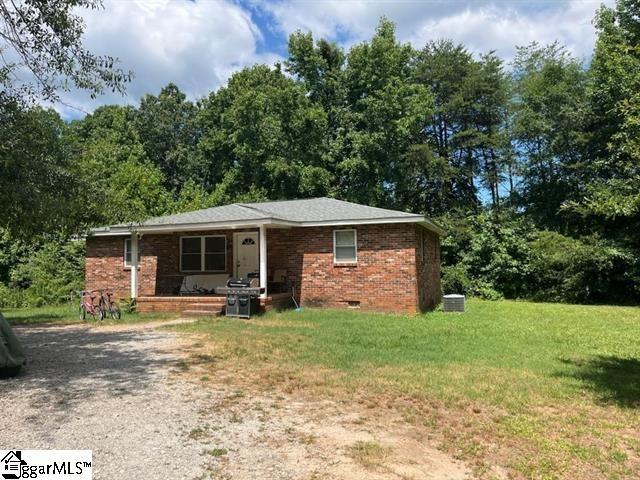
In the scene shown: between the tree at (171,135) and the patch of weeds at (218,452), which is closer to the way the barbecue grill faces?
the patch of weeds

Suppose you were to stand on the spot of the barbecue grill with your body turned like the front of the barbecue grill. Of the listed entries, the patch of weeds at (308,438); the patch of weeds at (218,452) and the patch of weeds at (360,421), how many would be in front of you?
3

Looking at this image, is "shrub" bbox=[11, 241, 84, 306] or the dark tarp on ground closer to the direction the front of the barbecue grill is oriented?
the dark tarp on ground

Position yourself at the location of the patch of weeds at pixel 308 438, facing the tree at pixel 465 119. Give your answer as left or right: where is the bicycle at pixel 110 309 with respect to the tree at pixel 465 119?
left

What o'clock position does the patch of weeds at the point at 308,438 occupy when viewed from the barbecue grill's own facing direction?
The patch of weeds is roughly at 12 o'clock from the barbecue grill.

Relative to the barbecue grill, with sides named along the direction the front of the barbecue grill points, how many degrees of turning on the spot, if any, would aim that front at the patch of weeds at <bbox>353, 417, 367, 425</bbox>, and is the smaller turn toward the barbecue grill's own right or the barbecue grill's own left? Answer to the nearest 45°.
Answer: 0° — it already faces it

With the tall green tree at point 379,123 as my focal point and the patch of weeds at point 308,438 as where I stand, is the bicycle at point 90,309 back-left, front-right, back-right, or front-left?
front-left

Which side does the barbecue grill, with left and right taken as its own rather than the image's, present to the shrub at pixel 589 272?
left

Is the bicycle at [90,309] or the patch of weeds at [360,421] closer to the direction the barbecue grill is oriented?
the patch of weeds

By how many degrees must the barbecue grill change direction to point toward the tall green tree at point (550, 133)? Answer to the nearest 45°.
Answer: approximately 135° to its left

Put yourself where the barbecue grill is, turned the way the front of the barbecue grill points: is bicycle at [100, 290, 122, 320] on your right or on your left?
on your right

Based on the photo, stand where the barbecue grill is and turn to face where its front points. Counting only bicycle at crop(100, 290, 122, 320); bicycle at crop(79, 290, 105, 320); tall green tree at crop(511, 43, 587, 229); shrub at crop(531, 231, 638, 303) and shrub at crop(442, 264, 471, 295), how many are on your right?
2

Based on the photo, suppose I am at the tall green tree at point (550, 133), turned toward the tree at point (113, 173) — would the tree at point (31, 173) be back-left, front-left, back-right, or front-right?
front-left

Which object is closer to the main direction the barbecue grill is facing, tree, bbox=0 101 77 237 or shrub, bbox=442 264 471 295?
the tree

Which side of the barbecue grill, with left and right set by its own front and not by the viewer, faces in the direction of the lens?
front

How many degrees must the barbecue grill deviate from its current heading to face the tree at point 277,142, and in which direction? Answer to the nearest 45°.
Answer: approximately 180°

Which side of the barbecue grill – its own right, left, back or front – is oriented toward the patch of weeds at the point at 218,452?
front
